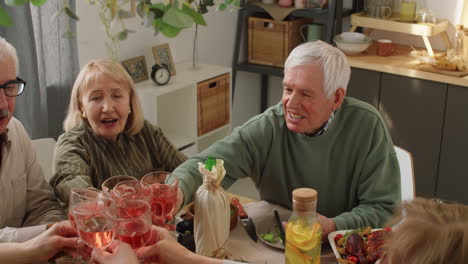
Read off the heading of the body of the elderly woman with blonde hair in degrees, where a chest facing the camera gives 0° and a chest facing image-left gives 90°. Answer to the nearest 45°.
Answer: approximately 0°

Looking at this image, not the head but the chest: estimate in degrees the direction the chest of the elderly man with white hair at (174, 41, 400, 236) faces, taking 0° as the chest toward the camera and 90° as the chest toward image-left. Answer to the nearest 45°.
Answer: approximately 45°

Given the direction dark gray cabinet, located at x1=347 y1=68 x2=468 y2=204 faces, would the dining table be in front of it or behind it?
in front

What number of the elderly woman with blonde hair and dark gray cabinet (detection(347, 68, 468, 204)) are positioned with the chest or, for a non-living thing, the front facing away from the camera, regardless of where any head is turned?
0

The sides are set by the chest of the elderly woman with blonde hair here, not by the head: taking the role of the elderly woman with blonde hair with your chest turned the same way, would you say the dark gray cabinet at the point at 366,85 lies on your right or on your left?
on your left

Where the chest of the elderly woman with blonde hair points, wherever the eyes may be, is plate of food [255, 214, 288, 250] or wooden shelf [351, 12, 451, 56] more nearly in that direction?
the plate of food

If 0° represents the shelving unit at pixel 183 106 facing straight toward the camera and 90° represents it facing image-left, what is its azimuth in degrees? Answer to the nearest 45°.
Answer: approximately 315°

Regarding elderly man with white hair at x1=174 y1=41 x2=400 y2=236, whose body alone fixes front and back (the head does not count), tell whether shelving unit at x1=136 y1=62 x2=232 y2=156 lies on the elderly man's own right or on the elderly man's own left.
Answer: on the elderly man's own right

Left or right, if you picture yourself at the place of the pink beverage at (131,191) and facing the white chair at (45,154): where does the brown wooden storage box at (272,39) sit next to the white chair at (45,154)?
right
